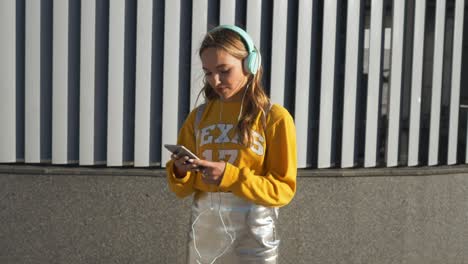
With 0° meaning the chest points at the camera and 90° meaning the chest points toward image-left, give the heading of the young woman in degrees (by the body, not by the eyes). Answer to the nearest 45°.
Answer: approximately 45°

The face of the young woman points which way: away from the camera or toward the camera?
toward the camera
